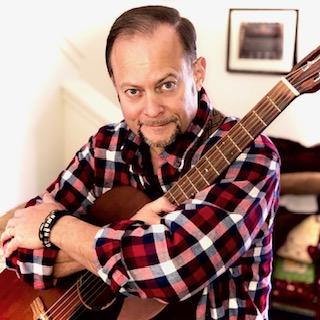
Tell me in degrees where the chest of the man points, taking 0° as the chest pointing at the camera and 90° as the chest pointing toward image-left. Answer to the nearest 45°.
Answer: approximately 45°

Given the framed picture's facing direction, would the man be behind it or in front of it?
in front

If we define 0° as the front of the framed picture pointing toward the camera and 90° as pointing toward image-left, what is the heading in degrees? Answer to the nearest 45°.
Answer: approximately 0°

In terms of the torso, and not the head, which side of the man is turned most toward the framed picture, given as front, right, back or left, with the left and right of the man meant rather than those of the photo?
back
